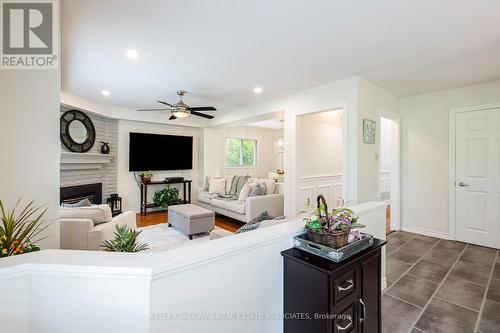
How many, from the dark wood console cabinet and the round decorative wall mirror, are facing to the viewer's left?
0

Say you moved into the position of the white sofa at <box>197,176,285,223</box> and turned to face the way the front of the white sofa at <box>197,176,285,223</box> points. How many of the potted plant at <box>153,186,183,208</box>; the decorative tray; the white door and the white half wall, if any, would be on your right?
1

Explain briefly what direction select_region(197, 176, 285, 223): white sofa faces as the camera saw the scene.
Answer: facing the viewer and to the left of the viewer

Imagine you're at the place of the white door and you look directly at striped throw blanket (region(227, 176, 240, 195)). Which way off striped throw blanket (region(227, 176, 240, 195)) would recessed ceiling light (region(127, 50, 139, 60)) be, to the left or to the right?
left

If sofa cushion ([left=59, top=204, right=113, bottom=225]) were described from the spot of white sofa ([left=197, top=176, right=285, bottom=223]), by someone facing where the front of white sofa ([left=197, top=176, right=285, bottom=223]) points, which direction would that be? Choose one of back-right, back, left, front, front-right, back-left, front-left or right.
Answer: front

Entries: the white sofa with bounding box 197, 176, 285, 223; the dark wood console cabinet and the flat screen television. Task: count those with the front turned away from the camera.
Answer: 0

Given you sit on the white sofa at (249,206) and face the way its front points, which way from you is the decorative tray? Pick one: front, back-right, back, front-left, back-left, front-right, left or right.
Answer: front-left

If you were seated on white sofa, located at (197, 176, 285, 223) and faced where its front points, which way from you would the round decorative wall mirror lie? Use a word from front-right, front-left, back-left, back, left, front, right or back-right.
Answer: front-right

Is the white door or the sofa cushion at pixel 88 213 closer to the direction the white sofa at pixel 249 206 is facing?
the sofa cushion

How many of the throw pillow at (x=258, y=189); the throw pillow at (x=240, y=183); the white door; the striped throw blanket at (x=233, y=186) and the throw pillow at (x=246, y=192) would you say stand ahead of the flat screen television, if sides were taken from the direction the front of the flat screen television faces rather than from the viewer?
5

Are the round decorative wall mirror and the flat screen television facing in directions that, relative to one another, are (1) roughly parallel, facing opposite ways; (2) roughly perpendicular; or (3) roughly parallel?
roughly parallel

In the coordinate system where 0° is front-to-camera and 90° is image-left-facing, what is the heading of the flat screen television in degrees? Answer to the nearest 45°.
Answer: approximately 315°

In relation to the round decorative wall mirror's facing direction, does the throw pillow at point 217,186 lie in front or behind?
in front
